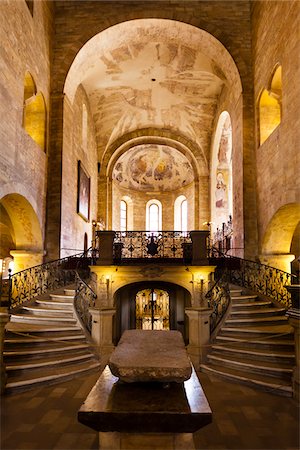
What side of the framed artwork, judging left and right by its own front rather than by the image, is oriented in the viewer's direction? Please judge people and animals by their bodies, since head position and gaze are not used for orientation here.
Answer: right

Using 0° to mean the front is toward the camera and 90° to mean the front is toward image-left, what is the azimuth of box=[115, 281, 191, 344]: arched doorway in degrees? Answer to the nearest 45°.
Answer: approximately 0°

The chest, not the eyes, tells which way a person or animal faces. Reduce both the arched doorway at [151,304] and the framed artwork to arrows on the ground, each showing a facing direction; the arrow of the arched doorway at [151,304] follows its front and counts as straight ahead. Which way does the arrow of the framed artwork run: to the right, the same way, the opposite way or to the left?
to the left

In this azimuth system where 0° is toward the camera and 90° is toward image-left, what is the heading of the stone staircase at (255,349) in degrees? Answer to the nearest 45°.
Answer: approximately 0°

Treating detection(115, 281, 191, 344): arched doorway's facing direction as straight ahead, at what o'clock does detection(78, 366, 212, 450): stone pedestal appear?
The stone pedestal is roughly at 12 o'clock from the arched doorway.

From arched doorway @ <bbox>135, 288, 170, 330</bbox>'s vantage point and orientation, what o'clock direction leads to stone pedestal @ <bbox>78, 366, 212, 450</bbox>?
The stone pedestal is roughly at 12 o'clock from the arched doorway.
